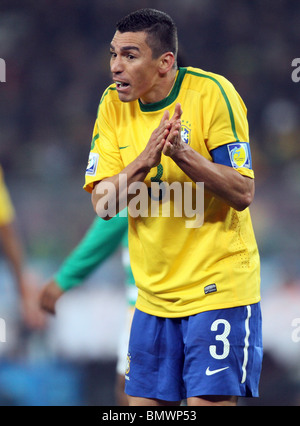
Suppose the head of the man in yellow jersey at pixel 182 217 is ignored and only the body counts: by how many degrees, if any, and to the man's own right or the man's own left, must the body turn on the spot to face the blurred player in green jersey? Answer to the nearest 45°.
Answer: approximately 135° to the man's own right

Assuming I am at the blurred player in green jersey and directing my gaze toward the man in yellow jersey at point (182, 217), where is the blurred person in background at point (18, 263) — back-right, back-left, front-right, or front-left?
back-right

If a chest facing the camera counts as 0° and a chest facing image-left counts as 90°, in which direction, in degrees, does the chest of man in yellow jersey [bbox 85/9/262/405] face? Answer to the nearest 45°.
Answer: approximately 45°

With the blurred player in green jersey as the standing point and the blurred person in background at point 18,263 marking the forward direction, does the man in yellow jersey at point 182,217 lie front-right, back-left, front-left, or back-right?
back-left

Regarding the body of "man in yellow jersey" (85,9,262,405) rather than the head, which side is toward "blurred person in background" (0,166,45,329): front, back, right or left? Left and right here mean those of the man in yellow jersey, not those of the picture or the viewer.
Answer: right

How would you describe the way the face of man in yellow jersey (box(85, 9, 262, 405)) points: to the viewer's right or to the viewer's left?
to the viewer's left
